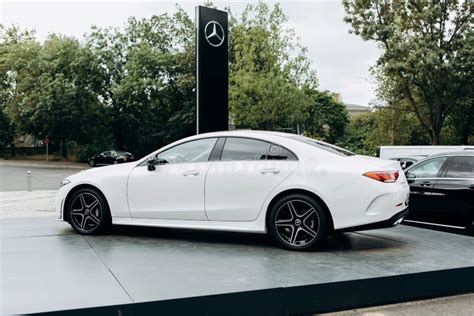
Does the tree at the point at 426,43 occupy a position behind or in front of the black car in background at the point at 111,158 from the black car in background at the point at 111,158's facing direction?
behind

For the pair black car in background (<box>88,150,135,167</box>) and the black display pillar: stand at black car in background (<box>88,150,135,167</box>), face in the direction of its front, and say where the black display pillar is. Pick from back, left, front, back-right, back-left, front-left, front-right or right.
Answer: left

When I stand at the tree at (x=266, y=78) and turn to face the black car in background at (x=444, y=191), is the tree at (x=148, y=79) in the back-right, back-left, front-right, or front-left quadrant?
back-right

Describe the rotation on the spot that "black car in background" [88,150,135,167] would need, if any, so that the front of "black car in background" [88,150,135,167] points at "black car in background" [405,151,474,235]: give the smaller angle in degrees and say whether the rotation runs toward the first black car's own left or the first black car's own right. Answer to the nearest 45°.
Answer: approximately 90° to the first black car's own left

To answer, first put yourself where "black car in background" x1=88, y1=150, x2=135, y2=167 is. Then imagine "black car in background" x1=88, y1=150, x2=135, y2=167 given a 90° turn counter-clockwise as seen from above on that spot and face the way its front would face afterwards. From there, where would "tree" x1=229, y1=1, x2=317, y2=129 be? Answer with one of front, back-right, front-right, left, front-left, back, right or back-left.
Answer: front-left

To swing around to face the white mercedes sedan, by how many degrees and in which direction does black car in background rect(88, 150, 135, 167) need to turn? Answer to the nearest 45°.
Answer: approximately 90° to its left

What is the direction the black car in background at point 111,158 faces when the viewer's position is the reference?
facing to the left of the viewer
